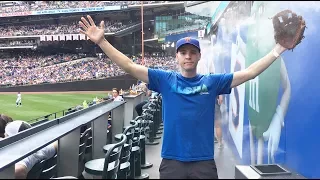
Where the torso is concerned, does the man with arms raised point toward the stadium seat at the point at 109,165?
no

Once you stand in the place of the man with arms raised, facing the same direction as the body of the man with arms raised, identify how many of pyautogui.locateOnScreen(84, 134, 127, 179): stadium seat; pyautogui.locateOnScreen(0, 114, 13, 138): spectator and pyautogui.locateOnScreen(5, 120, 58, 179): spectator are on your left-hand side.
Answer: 0

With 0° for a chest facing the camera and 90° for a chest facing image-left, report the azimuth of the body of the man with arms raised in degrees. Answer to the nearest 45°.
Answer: approximately 0°

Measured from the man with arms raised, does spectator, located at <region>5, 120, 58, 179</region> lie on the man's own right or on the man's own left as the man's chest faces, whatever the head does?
on the man's own right

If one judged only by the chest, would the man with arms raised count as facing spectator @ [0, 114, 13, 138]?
no

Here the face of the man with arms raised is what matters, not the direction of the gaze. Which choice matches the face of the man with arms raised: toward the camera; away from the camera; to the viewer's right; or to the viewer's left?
toward the camera
